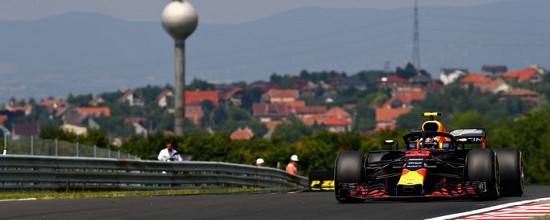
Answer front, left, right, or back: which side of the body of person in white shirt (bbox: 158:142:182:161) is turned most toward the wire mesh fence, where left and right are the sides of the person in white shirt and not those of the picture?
right

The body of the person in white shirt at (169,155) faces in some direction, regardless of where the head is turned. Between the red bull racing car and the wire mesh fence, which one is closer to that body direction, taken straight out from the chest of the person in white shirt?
the red bull racing car

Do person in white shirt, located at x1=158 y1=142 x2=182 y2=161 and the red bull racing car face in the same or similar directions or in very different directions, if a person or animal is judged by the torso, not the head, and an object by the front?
same or similar directions

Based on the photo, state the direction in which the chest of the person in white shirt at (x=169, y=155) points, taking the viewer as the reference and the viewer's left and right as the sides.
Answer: facing the viewer

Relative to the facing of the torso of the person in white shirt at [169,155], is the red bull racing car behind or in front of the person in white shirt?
in front

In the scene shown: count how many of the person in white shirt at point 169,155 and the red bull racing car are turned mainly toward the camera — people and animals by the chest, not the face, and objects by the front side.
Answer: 2

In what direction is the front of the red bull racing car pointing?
toward the camera
